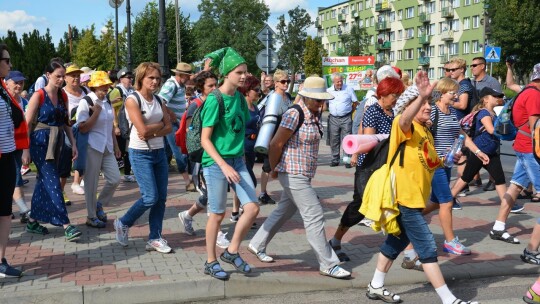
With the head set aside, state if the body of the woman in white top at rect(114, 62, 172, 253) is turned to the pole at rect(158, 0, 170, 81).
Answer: no

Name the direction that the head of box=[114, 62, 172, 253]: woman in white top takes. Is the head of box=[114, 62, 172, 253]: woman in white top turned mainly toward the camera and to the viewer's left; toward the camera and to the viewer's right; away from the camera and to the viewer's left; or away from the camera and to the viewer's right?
toward the camera and to the viewer's right

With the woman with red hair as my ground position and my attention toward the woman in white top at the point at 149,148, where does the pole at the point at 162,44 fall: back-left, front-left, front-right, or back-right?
front-right

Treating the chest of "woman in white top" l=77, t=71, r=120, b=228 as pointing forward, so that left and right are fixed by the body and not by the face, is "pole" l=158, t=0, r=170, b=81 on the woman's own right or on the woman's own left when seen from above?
on the woman's own left

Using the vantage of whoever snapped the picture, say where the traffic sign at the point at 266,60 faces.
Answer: facing away from the viewer

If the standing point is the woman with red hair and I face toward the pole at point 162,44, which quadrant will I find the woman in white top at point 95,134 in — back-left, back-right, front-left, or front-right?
front-left

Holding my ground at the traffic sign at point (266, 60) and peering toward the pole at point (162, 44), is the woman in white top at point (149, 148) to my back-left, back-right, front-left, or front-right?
front-left

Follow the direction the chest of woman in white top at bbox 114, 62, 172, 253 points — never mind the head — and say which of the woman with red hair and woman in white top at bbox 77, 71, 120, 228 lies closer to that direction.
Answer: the woman with red hair

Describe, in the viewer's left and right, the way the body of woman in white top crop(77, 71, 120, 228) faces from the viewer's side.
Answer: facing the viewer and to the right of the viewer

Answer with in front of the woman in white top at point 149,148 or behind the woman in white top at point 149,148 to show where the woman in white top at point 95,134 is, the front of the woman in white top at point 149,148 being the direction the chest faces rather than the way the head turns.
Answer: behind

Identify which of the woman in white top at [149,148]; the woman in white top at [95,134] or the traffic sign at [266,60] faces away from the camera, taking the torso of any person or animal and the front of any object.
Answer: the traffic sign

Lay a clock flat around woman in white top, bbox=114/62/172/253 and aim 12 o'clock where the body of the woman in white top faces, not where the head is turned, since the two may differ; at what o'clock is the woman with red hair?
The woman with red hair is roughly at 11 o'clock from the woman in white top.

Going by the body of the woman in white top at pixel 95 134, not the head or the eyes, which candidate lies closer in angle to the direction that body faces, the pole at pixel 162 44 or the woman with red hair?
the woman with red hair
